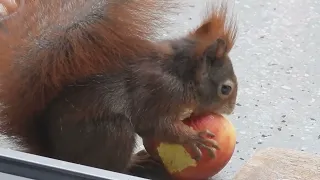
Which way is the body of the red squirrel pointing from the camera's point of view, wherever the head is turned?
to the viewer's right
